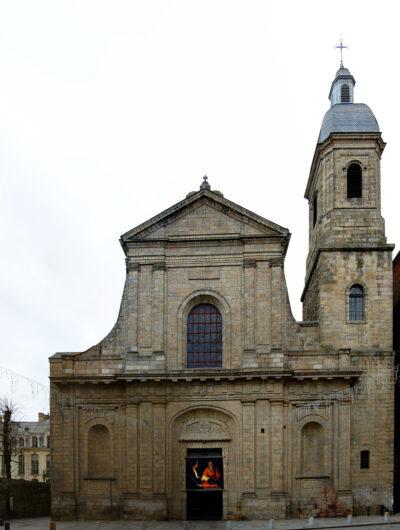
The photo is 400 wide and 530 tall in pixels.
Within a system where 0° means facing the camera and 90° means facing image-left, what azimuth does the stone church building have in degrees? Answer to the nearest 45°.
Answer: approximately 0°
